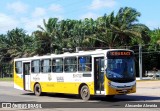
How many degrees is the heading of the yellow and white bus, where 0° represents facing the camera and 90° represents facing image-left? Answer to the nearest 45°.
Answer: approximately 315°
